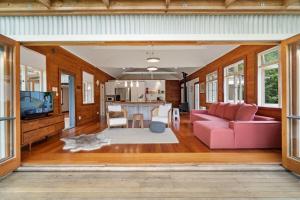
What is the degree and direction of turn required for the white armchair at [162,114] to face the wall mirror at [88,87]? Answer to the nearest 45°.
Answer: approximately 90° to its right

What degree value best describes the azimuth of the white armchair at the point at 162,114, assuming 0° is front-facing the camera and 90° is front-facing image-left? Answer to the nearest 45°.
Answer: approximately 45°

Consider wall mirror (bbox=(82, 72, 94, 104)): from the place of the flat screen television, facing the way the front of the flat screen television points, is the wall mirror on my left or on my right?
on my left

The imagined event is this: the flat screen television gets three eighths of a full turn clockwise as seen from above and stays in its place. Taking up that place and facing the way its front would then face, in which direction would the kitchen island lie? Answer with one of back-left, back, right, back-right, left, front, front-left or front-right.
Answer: back-right

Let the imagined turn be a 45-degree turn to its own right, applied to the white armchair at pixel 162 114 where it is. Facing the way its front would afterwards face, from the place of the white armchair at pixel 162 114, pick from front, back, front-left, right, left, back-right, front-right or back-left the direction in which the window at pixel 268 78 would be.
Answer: back-left

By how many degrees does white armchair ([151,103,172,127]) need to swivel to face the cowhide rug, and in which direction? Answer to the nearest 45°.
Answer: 0° — it already faces it

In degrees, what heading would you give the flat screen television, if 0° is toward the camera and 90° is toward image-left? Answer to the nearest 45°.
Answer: approximately 315°

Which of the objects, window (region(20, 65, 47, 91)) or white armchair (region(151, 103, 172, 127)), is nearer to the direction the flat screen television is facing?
the white armchair
